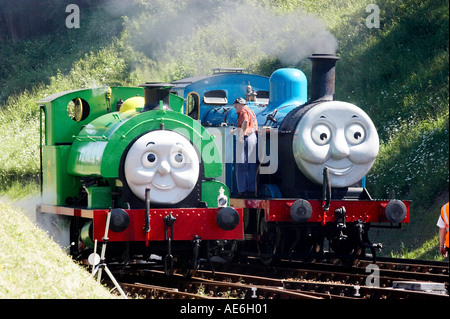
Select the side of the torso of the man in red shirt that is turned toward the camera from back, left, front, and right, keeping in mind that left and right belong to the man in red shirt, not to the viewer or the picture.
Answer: left
